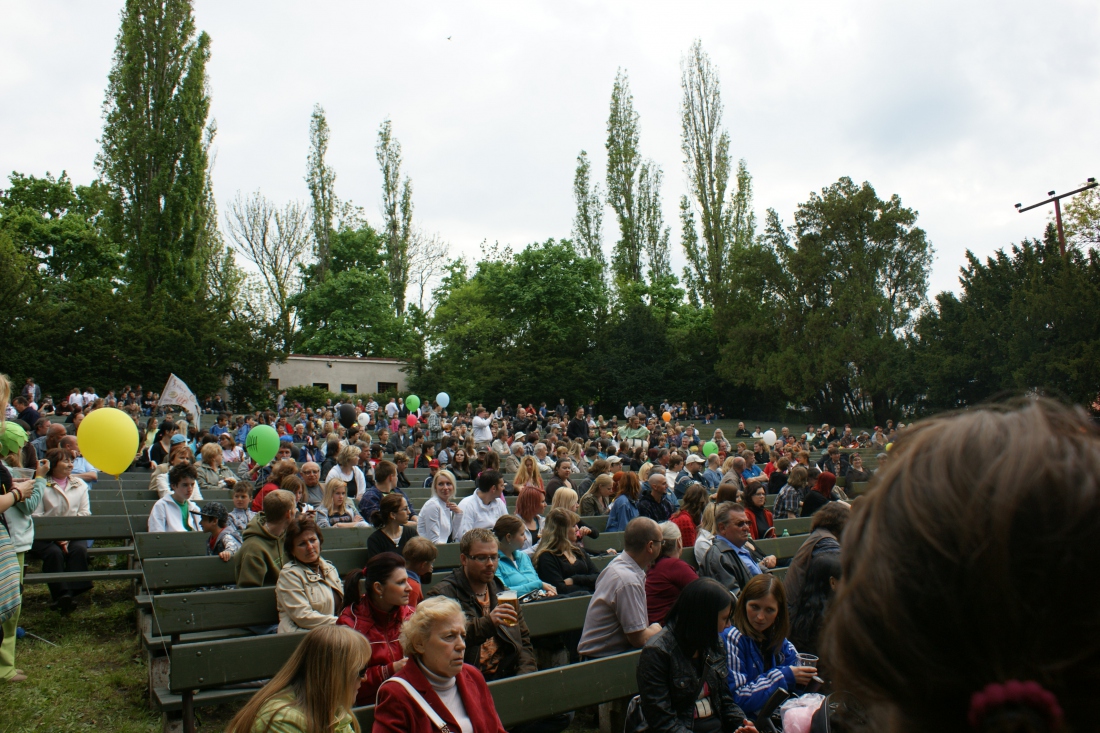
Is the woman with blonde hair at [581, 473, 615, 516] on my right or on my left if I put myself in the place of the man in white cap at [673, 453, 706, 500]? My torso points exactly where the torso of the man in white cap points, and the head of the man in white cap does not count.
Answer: on my right

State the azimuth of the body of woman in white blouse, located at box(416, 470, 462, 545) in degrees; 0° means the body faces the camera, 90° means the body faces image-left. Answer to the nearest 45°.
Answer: approximately 315°

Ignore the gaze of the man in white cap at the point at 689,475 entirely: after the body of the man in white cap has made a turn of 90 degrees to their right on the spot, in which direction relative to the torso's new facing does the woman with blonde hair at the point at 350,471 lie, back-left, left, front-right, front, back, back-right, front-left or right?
front-right

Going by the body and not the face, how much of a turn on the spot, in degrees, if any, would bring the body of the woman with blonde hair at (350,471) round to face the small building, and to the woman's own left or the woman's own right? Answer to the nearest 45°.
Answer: approximately 135° to the woman's own left

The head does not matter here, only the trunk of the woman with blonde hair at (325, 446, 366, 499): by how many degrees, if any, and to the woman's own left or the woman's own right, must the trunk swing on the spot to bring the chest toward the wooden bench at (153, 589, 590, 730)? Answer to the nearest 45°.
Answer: approximately 45° to the woman's own right

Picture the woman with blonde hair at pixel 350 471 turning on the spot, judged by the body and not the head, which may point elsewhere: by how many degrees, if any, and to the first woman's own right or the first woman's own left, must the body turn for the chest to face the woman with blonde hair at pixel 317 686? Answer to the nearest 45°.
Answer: approximately 45° to the first woman's own right

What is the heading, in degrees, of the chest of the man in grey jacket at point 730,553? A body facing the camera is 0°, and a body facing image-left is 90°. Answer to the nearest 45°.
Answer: approximately 315°

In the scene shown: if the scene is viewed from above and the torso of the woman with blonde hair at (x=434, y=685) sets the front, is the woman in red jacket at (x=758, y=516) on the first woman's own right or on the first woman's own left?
on the first woman's own left

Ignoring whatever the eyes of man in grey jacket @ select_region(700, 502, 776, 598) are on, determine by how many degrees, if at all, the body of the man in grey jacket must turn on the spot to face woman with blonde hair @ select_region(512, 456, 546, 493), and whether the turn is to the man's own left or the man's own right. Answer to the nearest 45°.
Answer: approximately 180°

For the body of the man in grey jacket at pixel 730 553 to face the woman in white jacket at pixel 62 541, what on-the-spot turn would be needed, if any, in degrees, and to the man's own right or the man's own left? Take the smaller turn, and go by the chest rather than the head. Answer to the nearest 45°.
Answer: approximately 135° to the man's own right
